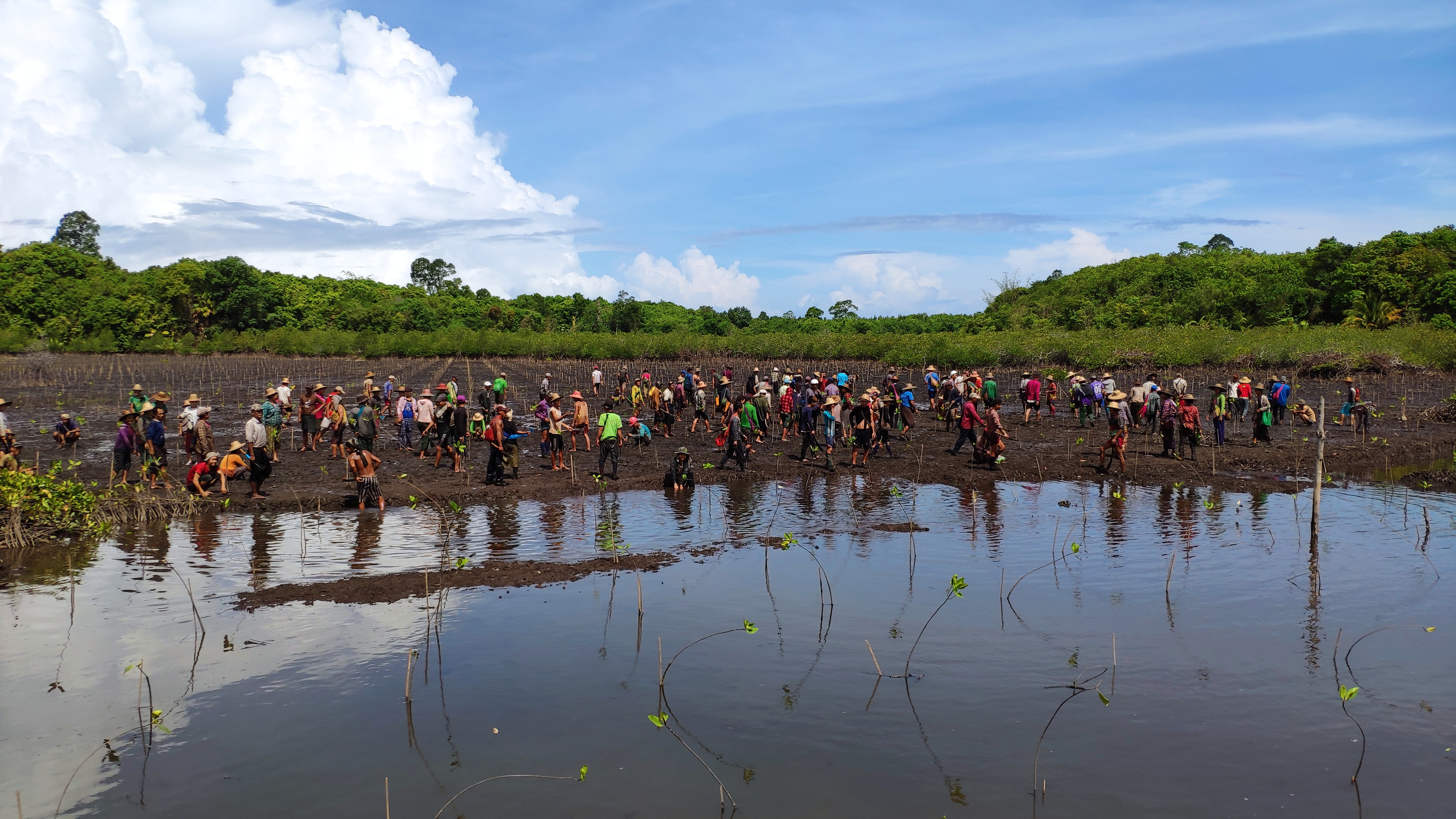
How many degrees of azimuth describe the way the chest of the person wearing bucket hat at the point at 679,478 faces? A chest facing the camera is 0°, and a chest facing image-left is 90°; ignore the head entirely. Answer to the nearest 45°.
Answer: approximately 0°

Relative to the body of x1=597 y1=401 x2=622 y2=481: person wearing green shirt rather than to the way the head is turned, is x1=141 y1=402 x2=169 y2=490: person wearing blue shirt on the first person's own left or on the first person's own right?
on the first person's own left

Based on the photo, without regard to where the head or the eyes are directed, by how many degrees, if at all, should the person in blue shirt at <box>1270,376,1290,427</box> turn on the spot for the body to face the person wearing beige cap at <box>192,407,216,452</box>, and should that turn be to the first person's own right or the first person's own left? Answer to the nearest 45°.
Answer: approximately 135° to the first person's own left

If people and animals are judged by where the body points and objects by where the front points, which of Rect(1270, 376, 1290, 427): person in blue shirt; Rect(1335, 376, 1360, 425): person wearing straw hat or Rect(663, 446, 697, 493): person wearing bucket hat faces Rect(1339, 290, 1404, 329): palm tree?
the person in blue shirt

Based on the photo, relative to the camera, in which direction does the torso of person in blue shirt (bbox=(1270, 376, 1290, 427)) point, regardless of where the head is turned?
away from the camera

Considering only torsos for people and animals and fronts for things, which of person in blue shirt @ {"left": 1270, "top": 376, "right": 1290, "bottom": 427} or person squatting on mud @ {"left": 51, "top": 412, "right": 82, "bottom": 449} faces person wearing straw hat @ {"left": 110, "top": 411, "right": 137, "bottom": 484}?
the person squatting on mud

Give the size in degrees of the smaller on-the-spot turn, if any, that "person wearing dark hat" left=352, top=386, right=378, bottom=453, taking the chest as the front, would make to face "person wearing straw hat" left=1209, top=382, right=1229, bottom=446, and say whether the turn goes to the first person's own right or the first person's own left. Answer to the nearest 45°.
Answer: approximately 90° to the first person's own right

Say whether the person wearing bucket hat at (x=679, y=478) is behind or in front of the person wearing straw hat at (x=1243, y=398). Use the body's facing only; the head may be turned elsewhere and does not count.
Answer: behind

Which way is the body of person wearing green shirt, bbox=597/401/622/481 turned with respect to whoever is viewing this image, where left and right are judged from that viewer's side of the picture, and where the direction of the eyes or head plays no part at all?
facing away from the viewer
